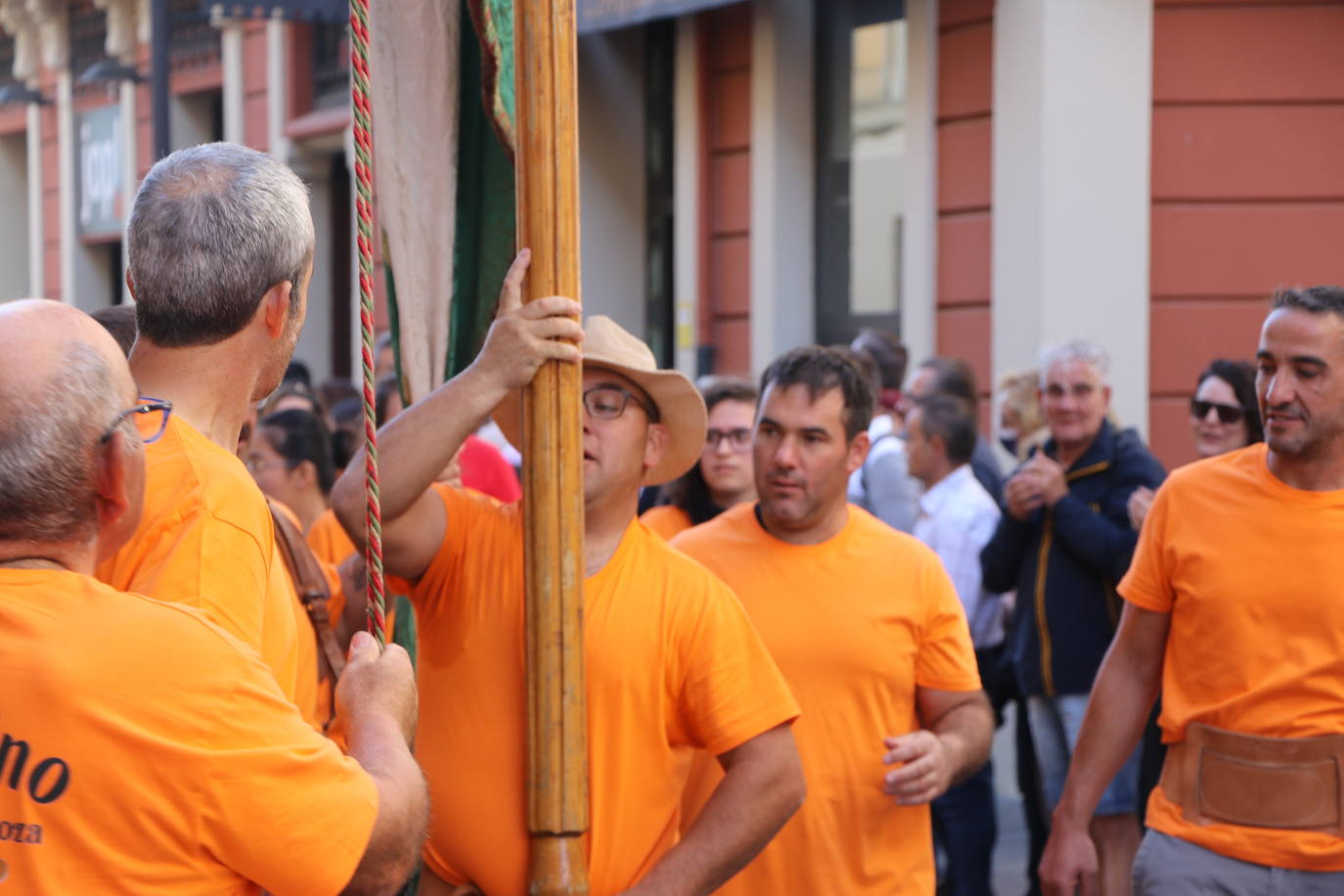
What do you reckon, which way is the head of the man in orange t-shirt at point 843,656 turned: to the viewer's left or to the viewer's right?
to the viewer's left

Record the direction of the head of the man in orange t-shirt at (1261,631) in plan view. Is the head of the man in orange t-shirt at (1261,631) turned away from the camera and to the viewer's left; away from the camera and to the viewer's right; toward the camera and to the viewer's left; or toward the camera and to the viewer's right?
toward the camera and to the viewer's left

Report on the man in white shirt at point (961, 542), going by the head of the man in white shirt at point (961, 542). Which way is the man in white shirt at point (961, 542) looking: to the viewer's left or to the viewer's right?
to the viewer's left

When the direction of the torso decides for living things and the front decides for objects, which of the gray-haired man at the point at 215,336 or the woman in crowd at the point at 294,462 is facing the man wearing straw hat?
the gray-haired man

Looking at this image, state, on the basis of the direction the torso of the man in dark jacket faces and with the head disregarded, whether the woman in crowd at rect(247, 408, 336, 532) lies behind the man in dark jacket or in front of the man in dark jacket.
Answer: in front

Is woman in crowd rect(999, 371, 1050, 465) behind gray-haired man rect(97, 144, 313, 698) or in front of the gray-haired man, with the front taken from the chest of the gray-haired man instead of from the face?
in front

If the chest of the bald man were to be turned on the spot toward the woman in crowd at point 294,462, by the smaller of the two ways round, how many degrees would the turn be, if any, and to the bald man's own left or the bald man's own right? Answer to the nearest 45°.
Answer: approximately 45° to the bald man's own left

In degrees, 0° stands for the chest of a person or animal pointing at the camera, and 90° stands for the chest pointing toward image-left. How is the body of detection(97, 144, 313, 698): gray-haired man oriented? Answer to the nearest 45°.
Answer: approximately 225°

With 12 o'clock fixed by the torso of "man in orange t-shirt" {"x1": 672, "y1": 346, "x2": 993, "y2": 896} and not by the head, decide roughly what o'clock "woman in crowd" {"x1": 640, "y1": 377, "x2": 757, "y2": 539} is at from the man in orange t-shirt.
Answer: The woman in crowd is roughly at 4 o'clock from the man in orange t-shirt.

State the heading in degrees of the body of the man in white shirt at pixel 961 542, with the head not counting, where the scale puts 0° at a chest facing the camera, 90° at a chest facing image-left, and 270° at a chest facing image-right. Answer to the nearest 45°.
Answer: approximately 90°

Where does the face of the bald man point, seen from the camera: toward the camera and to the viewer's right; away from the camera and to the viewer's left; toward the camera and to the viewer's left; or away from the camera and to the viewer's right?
away from the camera and to the viewer's right

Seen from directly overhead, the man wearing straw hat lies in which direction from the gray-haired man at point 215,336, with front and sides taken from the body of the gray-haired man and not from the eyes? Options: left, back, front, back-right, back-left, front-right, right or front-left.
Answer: front
